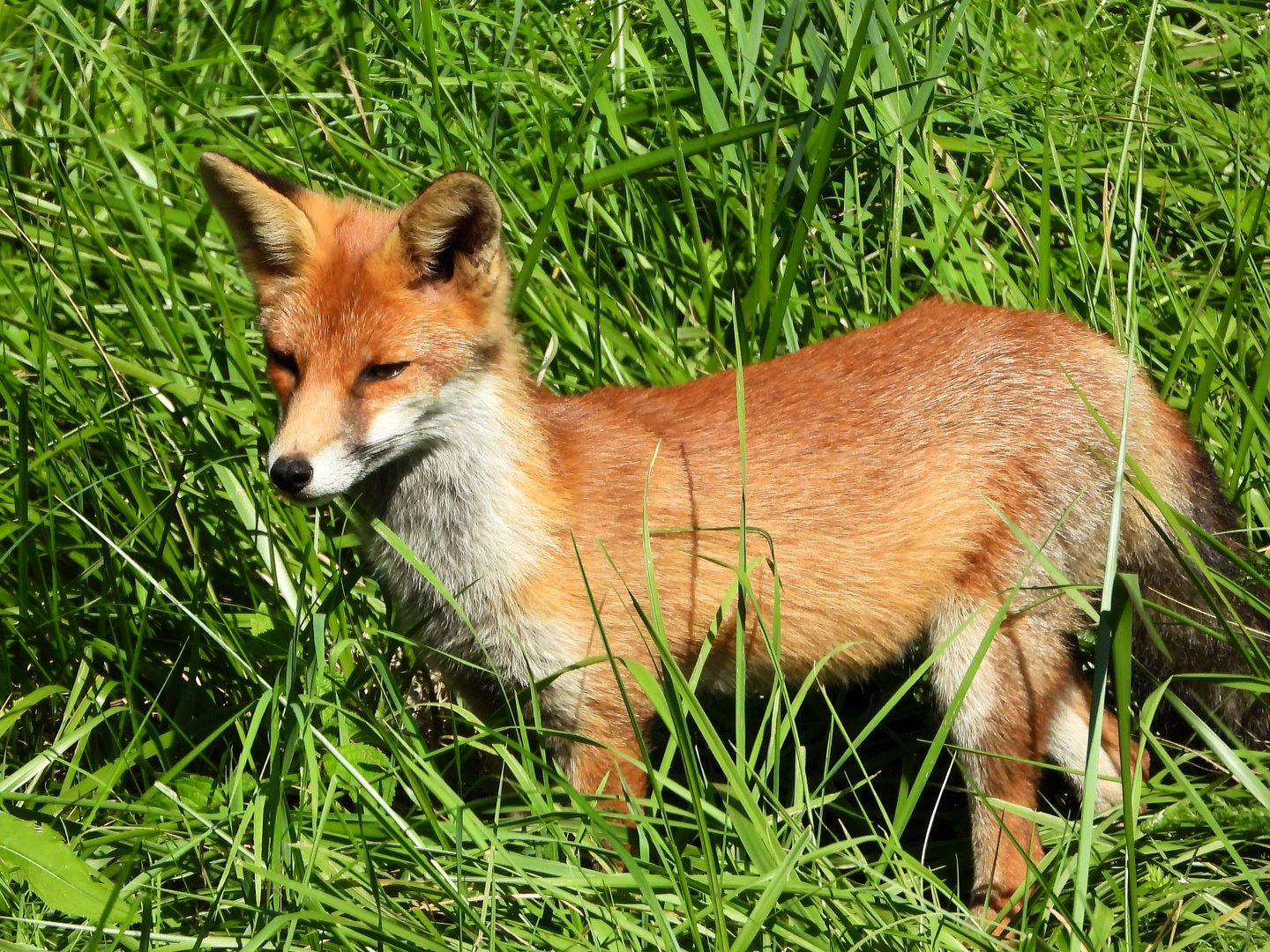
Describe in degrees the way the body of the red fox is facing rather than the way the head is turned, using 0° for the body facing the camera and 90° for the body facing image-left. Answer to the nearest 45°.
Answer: approximately 90°
